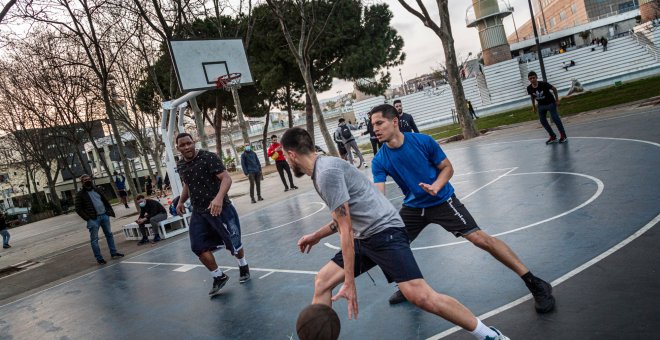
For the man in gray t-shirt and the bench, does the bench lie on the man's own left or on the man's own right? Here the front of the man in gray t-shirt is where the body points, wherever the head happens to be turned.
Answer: on the man's own right

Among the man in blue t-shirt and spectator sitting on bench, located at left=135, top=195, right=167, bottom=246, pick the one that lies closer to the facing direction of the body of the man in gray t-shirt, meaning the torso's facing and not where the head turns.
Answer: the spectator sitting on bench

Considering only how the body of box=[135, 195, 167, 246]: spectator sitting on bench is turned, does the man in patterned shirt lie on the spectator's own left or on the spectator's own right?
on the spectator's own left

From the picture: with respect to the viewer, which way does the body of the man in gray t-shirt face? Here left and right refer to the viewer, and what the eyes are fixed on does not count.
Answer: facing to the left of the viewer

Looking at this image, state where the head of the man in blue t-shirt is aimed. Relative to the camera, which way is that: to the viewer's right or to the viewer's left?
to the viewer's left

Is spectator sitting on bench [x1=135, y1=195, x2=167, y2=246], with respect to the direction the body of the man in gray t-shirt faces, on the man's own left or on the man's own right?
on the man's own right

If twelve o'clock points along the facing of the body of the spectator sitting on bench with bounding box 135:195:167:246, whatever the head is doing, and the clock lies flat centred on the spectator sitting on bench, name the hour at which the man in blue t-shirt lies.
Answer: The man in blue t-shirt is roughly at 10 o'clock from the spectator sitting on bench.

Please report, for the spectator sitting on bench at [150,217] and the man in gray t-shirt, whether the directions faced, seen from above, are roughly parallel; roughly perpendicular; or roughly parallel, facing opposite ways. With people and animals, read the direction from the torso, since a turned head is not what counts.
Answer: roughly perpendicular

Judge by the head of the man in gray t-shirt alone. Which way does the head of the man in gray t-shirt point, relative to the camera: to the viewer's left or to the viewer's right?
to the viewer's left

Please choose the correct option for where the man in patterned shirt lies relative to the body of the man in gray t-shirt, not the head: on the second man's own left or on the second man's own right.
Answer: on the second man's own right

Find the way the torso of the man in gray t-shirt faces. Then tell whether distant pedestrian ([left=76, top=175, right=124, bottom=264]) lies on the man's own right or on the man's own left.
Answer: on the man's own right
